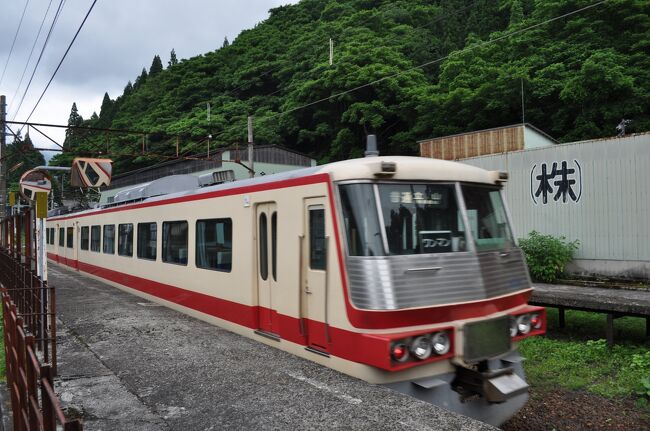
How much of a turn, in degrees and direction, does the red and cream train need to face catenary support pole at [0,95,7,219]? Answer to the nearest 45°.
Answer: approximately 180°

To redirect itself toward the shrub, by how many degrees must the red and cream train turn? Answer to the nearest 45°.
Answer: approximately 90° to its left

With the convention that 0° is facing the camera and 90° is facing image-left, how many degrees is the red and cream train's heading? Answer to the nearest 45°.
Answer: approximately 315°

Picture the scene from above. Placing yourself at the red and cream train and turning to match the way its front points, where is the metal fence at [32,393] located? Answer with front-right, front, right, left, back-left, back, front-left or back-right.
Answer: right
